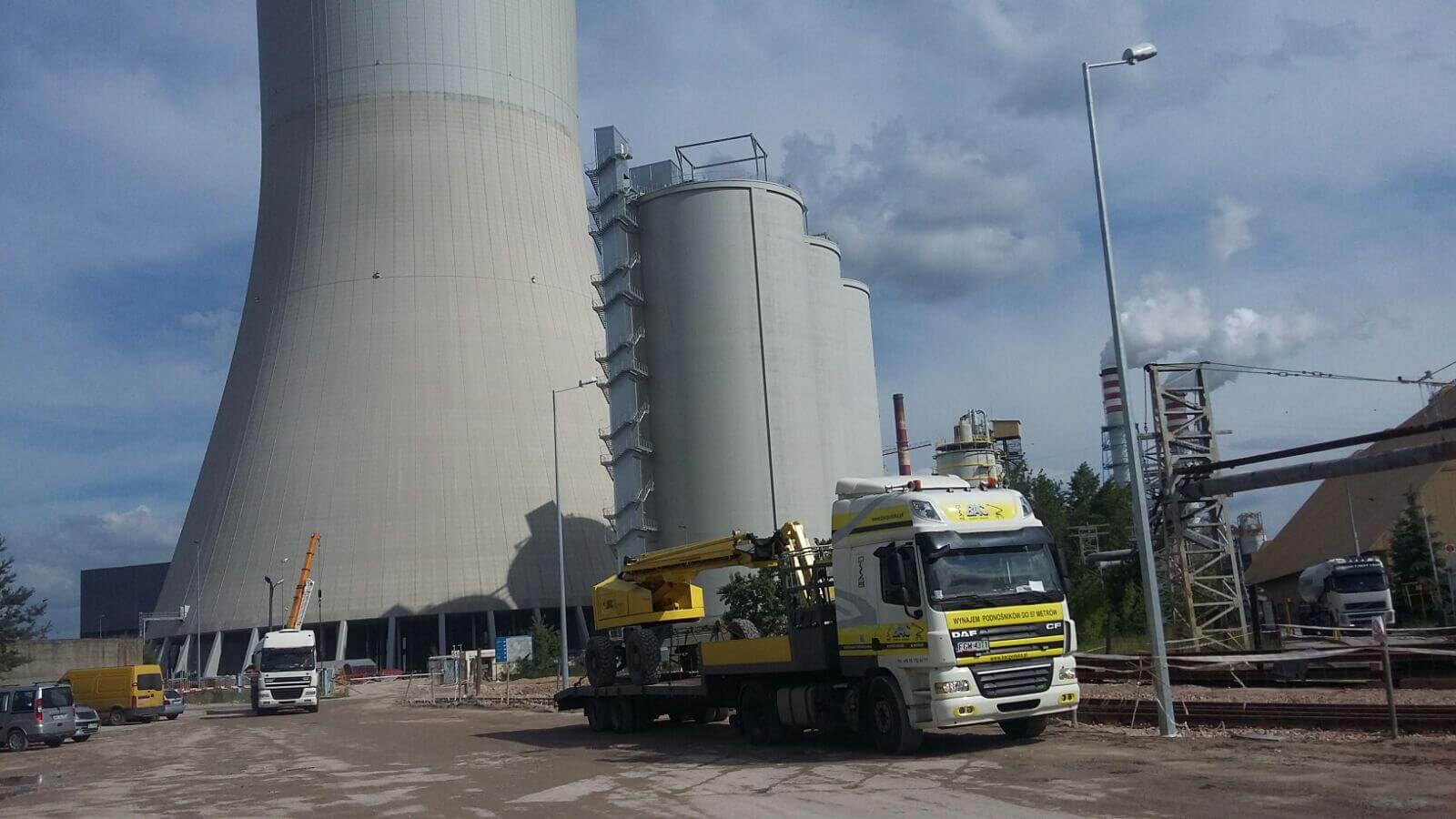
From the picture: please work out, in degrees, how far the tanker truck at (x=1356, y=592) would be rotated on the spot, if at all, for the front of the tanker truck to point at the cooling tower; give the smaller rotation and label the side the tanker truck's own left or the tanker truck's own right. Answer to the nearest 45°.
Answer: approximately 135° to the tanker truck's own right

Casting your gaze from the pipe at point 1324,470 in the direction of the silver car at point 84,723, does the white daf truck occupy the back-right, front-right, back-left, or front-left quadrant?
front-left

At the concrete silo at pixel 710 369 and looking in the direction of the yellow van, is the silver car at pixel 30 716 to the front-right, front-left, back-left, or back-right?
front-left

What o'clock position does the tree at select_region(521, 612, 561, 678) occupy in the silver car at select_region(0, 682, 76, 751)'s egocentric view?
The tree is roughly at 3 o'clock from the silver car.

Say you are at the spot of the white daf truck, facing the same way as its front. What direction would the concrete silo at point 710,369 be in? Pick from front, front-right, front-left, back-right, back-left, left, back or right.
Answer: back-left

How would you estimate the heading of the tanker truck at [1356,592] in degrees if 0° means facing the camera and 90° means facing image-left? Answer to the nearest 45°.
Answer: approximately 315°

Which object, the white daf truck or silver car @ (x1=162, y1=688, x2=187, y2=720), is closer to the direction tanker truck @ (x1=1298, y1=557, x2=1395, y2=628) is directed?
the white daf truck

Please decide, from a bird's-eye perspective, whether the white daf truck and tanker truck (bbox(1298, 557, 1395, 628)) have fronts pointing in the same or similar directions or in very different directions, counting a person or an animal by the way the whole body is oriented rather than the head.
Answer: same or similar directions

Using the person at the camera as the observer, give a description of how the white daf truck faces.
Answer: facing the viewer and to the right of the viewer

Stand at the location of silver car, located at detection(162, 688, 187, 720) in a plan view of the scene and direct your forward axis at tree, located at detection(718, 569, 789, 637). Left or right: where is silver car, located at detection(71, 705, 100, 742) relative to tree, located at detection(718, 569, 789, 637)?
right

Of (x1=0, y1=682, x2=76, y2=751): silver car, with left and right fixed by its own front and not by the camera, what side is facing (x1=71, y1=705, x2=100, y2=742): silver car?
right
